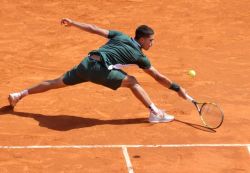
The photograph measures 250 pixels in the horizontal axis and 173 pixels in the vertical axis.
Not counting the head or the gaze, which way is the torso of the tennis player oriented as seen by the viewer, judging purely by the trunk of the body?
to the viewer's right
